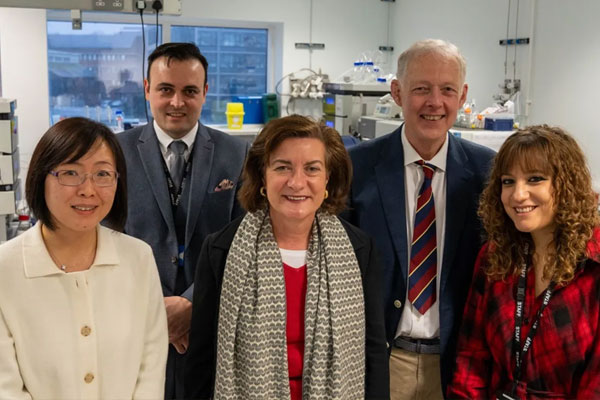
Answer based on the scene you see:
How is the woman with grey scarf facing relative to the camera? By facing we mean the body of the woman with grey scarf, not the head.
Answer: toward the camera

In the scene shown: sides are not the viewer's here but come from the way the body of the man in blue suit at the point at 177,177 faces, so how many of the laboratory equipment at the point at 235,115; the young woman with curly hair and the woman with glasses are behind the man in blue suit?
1

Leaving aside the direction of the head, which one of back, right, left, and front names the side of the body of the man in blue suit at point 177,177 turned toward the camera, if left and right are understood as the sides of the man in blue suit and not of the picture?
front

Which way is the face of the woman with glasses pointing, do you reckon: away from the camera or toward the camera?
toward the camera

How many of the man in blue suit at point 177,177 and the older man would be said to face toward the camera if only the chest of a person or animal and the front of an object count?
2

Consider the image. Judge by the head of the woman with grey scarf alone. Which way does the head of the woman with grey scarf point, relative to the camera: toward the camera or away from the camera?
toward the camera

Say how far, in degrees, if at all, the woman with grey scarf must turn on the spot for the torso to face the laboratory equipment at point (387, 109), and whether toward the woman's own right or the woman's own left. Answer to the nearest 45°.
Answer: approximately 180°

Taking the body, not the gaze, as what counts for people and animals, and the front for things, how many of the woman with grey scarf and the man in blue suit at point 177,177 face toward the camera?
2

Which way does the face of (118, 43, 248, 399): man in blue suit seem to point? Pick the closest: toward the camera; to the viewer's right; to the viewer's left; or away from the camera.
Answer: toward the camera

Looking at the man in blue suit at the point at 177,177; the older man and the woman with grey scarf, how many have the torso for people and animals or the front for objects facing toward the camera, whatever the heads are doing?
3

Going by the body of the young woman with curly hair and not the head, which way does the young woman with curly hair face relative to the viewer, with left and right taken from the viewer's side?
facing the viewer and to the left of the viewer

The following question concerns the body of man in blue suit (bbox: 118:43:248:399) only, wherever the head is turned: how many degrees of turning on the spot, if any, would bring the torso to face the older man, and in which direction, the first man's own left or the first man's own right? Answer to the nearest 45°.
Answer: approximately 90° to the first man's own left
